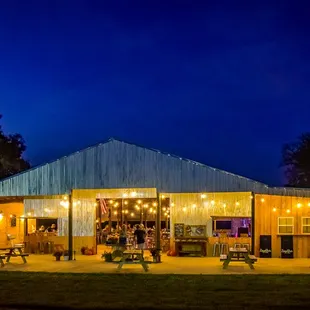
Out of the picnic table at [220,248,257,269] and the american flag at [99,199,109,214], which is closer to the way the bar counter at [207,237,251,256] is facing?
the picnic table

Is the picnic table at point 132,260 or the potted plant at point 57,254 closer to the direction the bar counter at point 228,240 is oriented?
the picnic table

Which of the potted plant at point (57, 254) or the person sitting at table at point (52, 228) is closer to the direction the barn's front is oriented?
the potted plant

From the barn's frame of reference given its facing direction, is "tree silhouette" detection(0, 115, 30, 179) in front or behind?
behind

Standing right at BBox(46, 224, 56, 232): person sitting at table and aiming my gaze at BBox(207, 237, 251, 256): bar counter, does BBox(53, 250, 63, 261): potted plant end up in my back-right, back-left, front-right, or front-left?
front-right

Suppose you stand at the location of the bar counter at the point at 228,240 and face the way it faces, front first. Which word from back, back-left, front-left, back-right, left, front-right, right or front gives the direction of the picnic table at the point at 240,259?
front

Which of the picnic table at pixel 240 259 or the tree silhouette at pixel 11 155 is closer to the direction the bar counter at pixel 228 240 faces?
the picnic table

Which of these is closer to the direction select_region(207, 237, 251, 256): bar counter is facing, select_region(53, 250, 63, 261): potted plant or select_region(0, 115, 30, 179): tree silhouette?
the potted plant

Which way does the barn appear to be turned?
toward the camera

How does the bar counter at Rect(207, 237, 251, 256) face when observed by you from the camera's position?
facing the viewer
